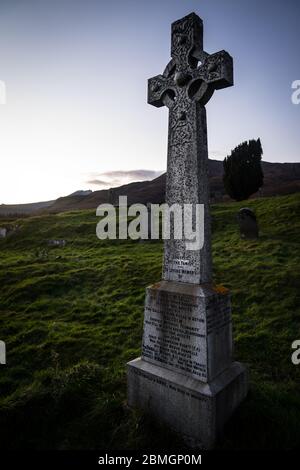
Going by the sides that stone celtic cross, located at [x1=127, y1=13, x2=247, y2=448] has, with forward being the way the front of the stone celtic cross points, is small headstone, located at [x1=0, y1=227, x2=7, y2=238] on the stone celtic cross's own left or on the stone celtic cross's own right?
on the stone celtic cross's own right

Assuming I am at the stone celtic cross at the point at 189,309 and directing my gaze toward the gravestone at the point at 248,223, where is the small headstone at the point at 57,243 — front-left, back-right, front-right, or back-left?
front-left

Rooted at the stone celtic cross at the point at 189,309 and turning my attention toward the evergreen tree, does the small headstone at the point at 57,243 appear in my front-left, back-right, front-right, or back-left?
front-left

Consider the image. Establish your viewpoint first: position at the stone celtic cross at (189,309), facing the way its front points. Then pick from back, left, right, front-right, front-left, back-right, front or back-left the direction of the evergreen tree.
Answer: back-right

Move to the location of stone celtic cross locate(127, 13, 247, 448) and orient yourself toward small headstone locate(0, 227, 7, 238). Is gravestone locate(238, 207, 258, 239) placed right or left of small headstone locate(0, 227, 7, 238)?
right

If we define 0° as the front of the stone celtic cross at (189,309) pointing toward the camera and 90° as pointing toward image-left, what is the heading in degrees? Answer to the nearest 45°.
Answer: approximately 45°

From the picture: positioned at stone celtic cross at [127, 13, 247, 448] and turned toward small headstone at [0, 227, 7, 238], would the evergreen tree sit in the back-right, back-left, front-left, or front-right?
front-right

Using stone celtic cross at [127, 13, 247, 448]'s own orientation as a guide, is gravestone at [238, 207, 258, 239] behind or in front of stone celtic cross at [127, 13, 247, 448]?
behind
